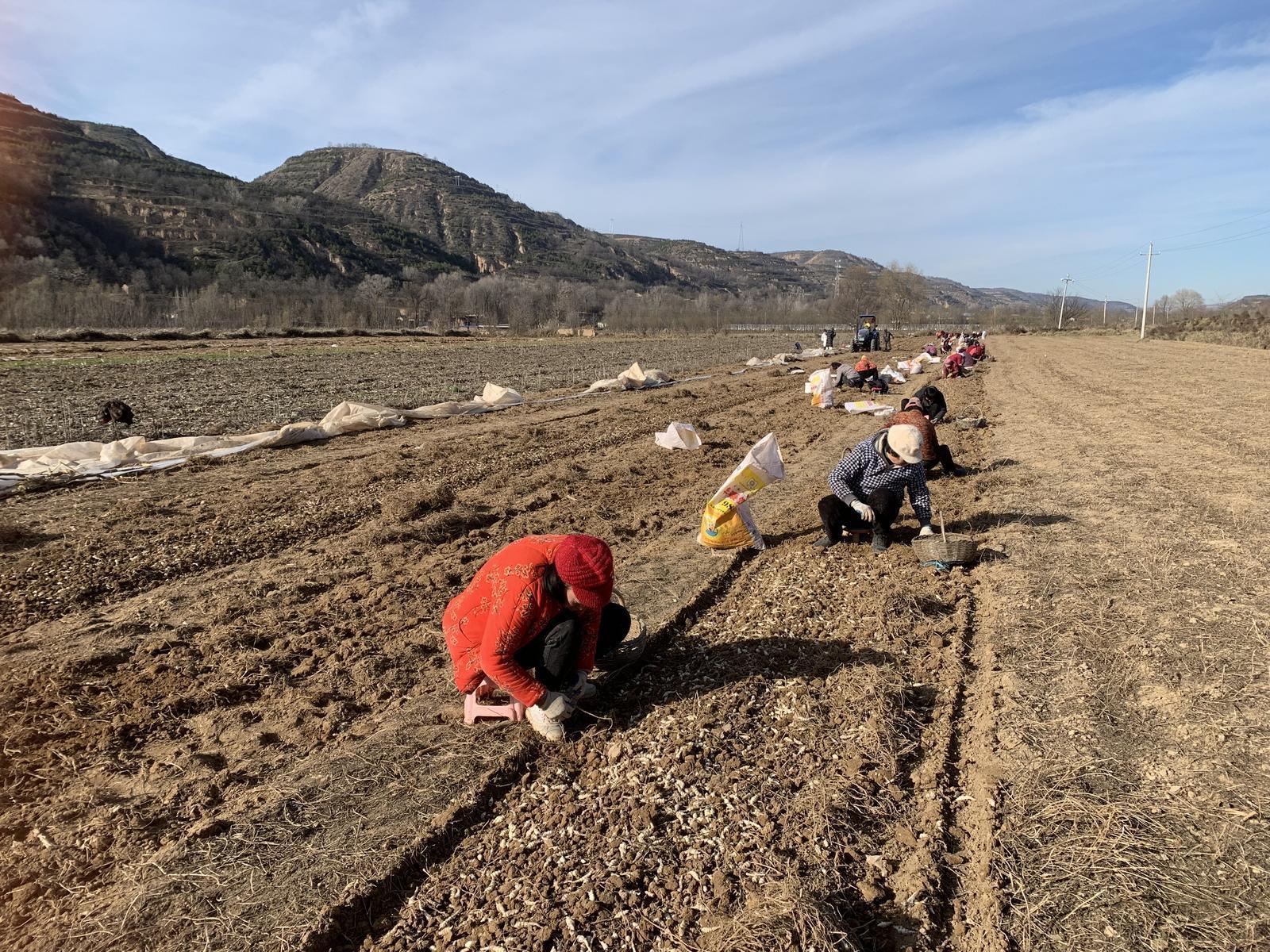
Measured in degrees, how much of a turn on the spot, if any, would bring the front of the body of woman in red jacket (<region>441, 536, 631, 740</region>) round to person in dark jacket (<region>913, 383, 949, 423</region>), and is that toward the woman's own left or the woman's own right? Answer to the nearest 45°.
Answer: approximately 90° to the woman's own left

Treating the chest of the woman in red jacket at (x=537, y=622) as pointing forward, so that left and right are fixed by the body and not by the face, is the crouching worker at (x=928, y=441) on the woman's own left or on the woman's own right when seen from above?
on the woman's own left

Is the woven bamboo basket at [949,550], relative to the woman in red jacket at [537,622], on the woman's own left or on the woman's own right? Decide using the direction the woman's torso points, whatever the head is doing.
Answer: on the woman's own left

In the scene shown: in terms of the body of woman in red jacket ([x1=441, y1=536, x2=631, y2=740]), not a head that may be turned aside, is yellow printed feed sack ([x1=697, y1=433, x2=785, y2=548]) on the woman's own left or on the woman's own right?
on the woman's own left

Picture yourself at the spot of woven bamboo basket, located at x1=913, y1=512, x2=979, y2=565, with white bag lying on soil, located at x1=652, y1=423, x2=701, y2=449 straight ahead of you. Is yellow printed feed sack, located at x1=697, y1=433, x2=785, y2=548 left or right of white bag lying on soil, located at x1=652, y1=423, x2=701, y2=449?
left

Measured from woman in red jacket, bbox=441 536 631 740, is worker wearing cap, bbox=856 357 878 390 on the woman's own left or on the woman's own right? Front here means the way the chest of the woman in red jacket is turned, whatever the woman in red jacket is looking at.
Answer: on the woman's own left

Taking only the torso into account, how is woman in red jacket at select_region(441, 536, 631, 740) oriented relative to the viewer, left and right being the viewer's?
facing the viewer and to the right of the viewer

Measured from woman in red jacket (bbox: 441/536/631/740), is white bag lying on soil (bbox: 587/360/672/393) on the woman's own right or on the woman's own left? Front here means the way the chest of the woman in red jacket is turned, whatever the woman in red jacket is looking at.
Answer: on the woman's own left

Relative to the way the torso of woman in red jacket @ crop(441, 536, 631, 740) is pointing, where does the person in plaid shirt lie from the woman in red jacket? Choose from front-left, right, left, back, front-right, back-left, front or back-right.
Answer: left
